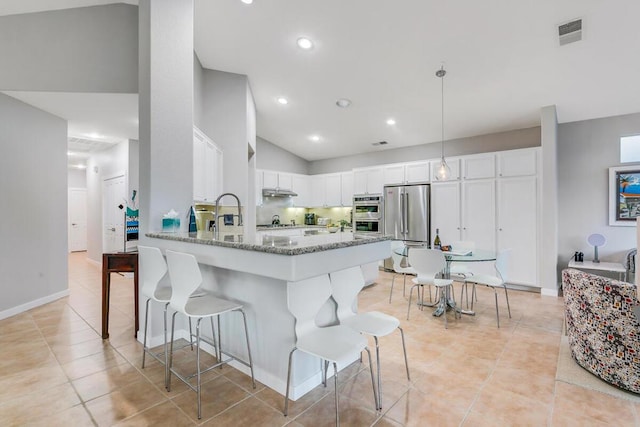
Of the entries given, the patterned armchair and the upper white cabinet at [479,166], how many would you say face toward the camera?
1

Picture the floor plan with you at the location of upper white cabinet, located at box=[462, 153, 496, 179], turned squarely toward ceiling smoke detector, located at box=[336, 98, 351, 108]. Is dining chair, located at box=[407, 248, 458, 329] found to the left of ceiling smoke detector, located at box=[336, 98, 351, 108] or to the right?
left

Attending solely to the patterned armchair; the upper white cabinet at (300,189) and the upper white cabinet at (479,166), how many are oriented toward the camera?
2

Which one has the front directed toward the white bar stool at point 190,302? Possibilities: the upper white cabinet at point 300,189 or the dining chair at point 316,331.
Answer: the upper white cabinet

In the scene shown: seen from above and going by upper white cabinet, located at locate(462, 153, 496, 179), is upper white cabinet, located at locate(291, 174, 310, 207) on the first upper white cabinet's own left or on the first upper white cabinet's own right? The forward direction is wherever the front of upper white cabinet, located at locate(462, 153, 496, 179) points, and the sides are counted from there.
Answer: on the first upper white cabinet's own right

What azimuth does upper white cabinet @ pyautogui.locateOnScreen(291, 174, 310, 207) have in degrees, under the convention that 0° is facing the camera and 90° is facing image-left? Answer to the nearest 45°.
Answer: approximately 0°
